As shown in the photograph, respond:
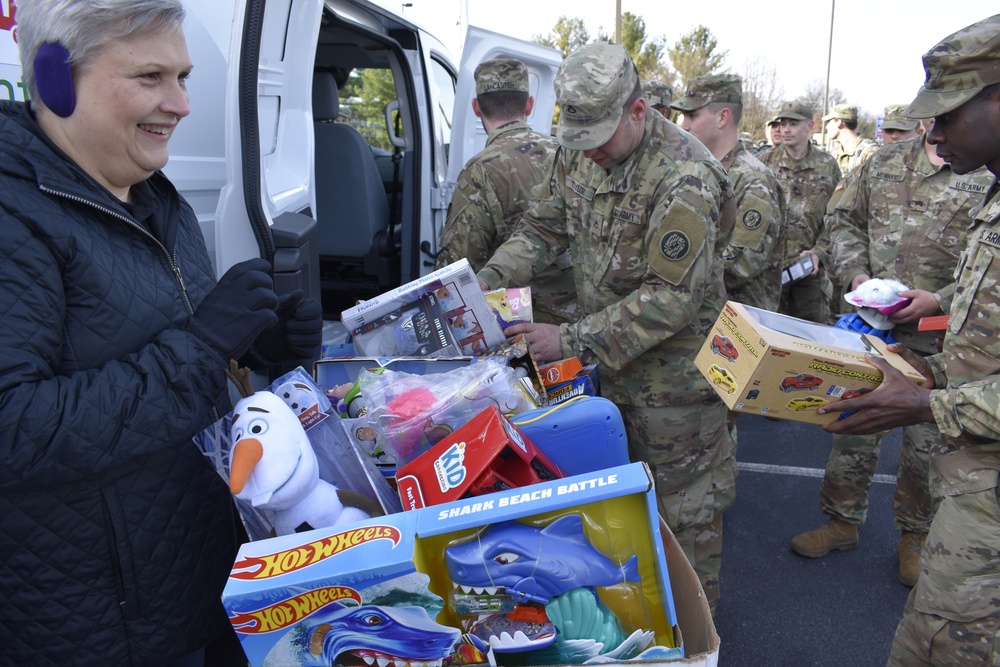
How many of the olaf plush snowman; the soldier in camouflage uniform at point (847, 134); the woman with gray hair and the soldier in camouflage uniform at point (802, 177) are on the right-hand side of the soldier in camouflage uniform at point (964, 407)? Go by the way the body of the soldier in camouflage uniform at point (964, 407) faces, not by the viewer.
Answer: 2

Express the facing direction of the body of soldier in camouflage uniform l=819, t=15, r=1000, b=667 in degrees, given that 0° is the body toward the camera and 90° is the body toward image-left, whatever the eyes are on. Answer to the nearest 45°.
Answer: approximately 90°

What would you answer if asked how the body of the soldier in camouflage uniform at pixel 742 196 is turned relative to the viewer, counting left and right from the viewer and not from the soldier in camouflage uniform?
facing to the left of the viewer

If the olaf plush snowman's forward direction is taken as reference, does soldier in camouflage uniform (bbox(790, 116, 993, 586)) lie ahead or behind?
behind
